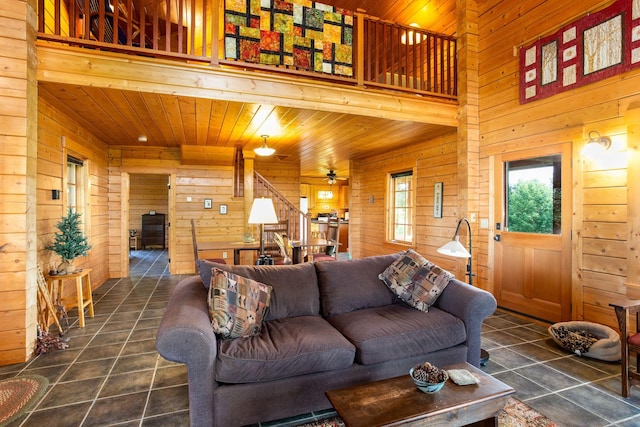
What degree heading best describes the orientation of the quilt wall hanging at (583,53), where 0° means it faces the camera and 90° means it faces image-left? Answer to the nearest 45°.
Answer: approximately 45°

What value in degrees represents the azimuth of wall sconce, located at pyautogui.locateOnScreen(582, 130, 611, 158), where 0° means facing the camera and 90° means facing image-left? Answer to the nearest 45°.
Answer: approximately 45°

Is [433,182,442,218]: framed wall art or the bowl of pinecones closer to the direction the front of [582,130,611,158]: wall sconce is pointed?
the bowl of pinecones

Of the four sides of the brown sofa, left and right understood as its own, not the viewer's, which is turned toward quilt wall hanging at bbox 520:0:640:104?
left

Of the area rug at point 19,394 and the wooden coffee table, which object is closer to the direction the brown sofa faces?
the wooden coffee table

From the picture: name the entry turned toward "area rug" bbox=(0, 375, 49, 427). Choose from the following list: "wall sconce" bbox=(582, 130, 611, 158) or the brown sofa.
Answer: the wall sconce
